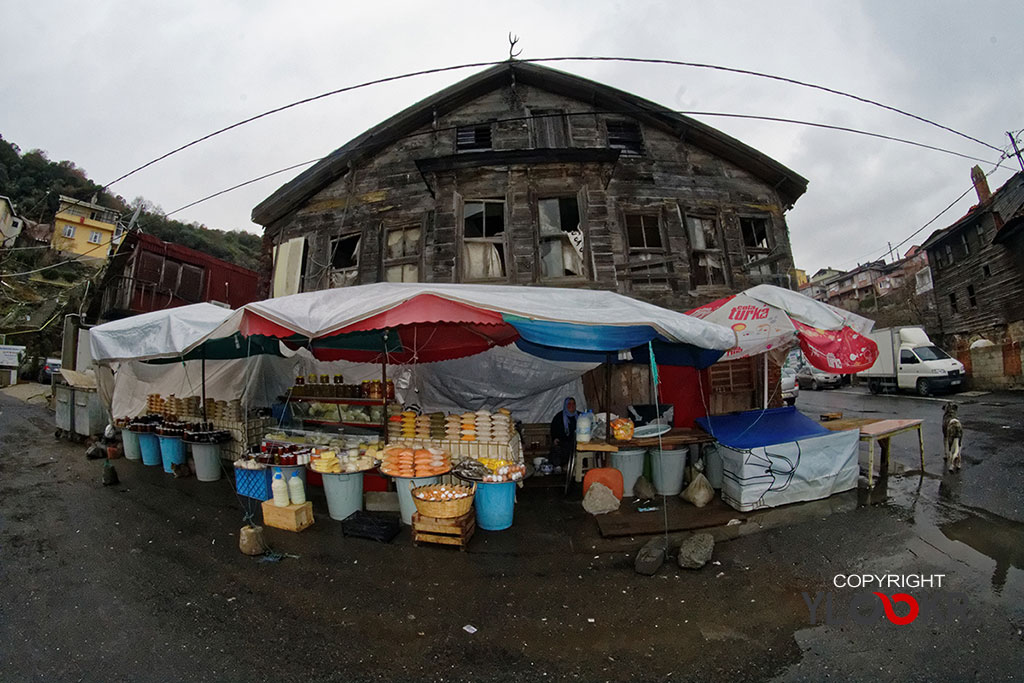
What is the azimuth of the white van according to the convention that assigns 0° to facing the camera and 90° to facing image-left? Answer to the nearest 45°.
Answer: approximately 315°

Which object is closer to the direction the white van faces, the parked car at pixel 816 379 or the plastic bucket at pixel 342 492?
the plastic bucket

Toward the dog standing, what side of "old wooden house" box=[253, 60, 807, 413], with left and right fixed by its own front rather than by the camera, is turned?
left

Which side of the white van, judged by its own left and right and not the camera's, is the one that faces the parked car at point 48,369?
right

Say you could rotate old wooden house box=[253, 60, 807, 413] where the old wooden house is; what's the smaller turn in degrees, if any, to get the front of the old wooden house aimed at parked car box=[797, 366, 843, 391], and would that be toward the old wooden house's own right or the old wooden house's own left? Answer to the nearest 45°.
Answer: approximately 135° to the old wooden house's own left

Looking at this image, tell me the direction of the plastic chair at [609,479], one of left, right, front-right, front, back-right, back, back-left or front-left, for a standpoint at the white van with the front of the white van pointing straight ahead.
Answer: front-right

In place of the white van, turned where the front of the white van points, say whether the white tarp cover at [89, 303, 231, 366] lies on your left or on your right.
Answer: on your right

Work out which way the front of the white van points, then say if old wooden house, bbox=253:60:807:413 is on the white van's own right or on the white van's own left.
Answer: on the white van's own right

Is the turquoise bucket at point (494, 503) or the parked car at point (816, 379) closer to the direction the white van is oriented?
the turquoise bucket

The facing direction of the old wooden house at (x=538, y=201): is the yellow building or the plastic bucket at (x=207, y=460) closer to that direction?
the plastic bucket
